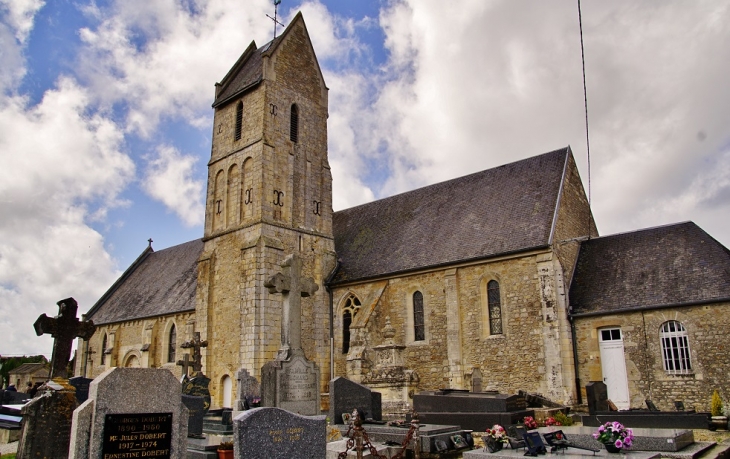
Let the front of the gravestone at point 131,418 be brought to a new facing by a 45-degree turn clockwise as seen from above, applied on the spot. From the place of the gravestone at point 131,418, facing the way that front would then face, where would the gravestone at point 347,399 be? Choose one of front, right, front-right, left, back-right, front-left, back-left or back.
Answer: back

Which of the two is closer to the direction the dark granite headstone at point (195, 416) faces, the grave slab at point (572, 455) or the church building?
the grave slab

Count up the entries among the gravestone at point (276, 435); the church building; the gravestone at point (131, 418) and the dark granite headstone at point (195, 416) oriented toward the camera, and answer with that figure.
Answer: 3

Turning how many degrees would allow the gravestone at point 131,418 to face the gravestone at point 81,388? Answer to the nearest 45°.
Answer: approximately 180°

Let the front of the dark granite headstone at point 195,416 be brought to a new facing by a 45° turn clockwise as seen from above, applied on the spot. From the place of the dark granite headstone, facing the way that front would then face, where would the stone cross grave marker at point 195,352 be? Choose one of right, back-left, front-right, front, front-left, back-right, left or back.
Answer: back-right

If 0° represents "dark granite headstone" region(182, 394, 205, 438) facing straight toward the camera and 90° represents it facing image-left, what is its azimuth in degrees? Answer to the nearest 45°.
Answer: approximately 0°
